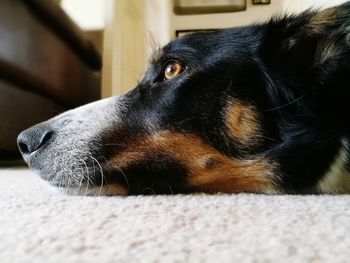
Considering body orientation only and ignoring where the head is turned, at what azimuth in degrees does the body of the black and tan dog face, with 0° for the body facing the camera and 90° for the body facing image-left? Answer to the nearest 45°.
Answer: approximately 90°

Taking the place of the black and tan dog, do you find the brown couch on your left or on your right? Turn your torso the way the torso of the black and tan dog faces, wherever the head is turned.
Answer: on your right
